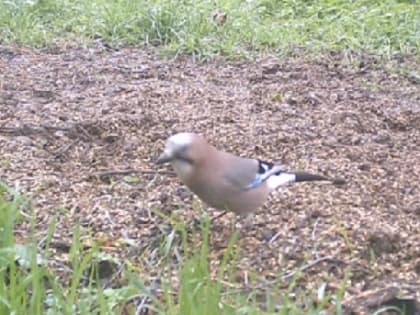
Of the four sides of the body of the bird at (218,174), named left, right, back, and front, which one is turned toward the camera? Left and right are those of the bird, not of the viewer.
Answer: left
